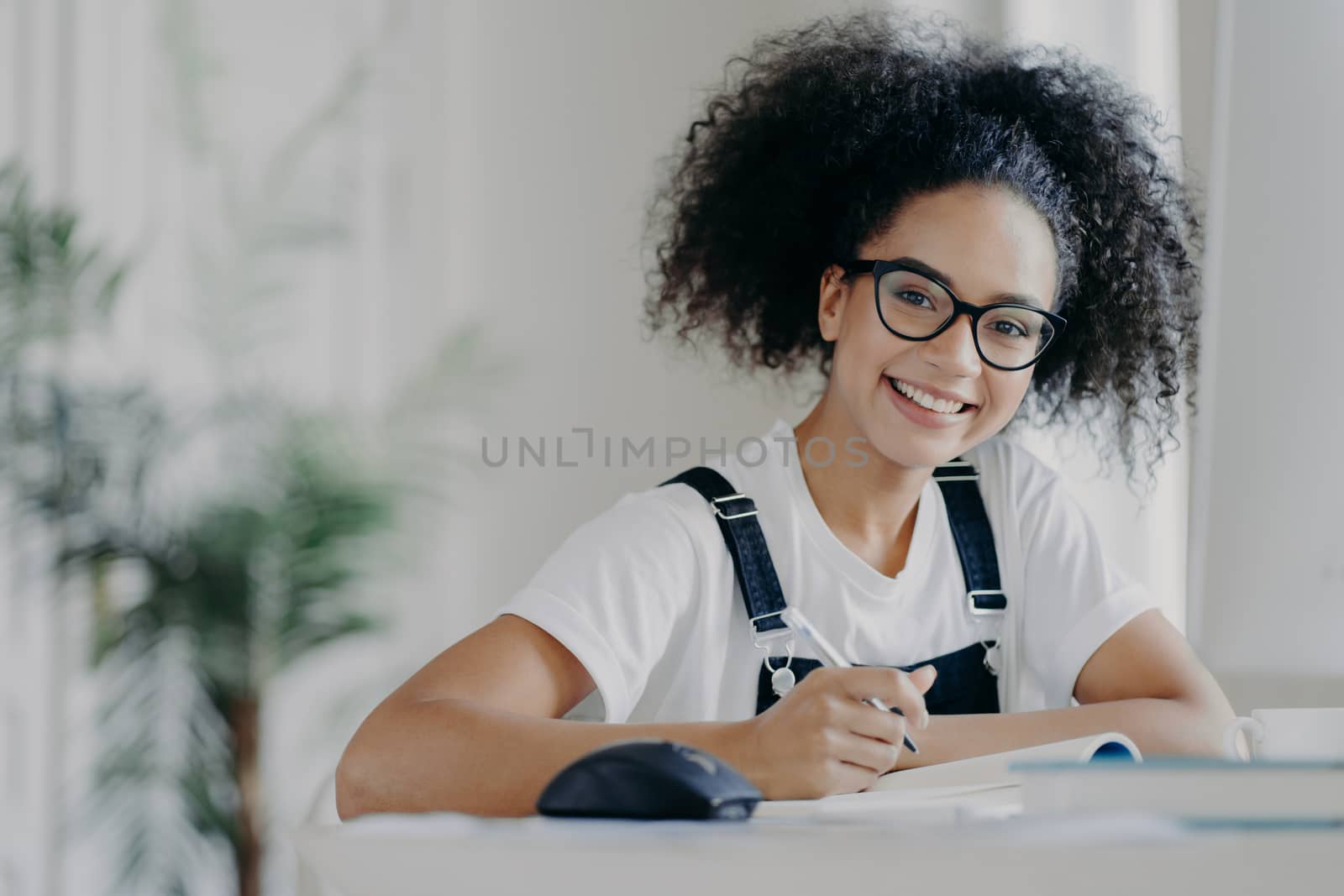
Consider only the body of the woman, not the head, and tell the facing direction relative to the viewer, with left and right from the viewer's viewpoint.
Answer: facing the viewer and to the right of the viewer

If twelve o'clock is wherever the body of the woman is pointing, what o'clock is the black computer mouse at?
The black computer mouse is roughly at 2 o'clock from the woman.

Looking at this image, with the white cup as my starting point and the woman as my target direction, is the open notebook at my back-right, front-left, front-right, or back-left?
front-left
